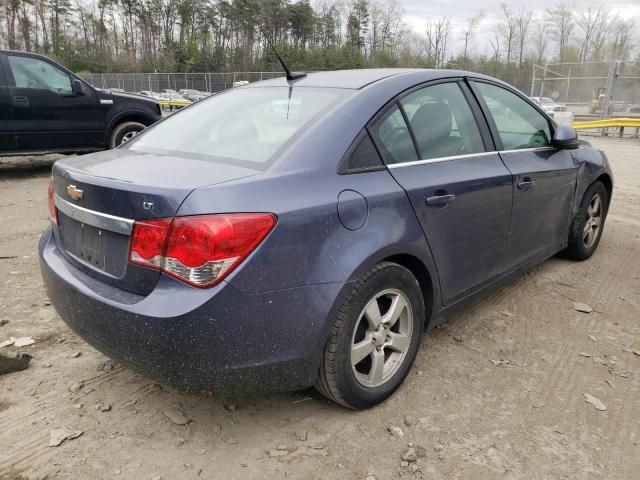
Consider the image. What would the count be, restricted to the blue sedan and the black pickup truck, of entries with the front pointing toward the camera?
0

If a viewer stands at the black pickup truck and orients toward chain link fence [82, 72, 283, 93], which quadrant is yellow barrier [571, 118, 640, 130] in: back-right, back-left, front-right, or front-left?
front-right

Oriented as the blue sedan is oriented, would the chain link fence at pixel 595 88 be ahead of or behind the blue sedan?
ahead

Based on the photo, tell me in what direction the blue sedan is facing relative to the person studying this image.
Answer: facing away from the viewer and to the right of the viewer

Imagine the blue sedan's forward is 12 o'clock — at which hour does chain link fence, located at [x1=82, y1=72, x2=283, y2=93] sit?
The chain link fence is roughly at 10 o'clock from the blue sedan.

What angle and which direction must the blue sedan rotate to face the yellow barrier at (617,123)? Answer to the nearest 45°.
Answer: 0° — it already faces it

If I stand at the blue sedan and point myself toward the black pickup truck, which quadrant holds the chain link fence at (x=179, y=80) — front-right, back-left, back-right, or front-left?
front-right

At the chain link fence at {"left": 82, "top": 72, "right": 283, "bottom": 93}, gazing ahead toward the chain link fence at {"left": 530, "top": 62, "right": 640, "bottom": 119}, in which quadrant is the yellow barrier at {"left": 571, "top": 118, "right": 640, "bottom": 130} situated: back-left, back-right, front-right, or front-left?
front-right
